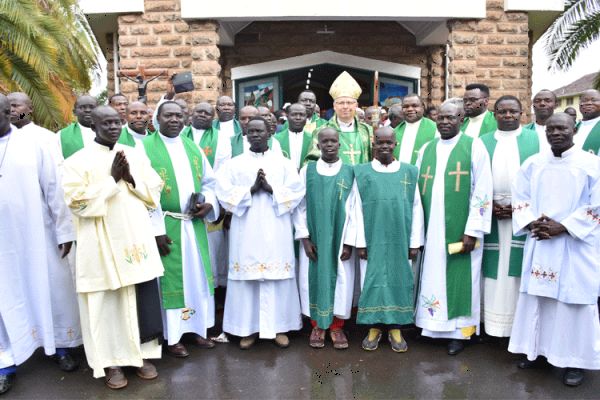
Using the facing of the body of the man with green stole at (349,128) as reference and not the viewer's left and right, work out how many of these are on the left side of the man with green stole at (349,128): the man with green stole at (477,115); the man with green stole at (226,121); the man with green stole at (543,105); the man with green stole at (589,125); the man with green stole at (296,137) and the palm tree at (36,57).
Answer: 3

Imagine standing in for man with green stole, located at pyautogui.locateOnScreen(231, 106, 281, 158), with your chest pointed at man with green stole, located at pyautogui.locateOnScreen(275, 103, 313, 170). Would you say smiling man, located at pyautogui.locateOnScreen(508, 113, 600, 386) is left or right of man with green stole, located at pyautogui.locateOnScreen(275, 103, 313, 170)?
right

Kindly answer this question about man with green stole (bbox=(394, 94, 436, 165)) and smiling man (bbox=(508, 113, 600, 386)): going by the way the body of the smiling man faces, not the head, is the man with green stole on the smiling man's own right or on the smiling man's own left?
on the smiling man's own right

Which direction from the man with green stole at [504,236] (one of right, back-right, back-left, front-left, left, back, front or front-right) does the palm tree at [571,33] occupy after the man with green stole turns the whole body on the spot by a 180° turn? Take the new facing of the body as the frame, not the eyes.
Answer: front

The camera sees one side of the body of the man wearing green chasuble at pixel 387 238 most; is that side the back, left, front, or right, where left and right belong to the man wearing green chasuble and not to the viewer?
front

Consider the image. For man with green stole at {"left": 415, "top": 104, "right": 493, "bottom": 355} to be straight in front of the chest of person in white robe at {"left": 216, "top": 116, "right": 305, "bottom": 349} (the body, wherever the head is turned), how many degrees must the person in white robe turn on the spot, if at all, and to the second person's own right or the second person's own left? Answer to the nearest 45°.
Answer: approximately 90° to the second person's own left

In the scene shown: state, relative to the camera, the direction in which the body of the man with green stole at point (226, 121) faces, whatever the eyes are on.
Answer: toward the camera

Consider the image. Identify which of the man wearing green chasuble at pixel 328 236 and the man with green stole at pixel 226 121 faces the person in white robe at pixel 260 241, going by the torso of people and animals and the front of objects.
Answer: the man with green stole

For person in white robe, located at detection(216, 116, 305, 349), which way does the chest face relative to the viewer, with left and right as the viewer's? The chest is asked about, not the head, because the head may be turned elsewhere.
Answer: facing the viewer
